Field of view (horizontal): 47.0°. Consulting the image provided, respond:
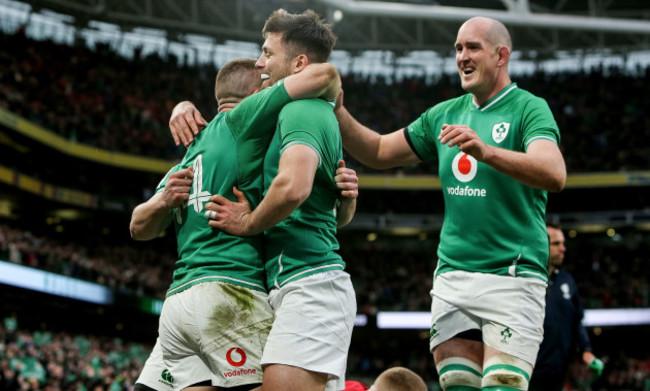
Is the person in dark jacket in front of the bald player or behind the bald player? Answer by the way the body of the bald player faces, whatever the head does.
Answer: behind

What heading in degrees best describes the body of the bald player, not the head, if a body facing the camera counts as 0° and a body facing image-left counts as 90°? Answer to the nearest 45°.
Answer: approximately 45°
